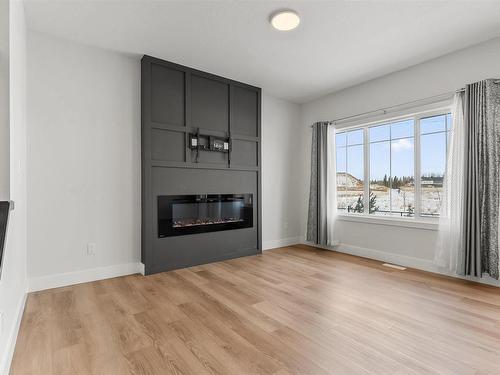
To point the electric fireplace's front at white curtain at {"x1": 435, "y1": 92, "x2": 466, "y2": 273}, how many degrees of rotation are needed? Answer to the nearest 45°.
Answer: approximately 45° to its left

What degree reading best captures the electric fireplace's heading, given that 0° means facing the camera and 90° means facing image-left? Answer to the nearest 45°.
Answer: approximately 315°
